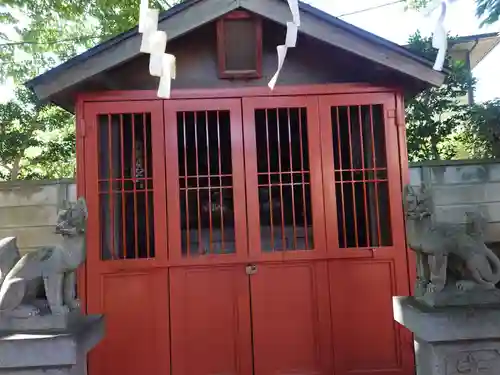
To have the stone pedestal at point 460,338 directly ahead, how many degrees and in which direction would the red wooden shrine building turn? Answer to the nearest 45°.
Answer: approximately 45° to its left

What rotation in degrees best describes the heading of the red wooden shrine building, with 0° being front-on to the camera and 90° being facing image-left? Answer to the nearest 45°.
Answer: approximately 0°

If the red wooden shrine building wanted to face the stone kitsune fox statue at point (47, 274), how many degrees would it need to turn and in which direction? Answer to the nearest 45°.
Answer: approximately 45° to its right

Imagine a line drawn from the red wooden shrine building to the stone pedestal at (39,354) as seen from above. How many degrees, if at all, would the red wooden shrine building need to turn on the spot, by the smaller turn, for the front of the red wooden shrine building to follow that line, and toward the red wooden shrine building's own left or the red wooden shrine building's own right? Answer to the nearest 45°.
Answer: approximately 45° to the red wooden shrine building's own right
